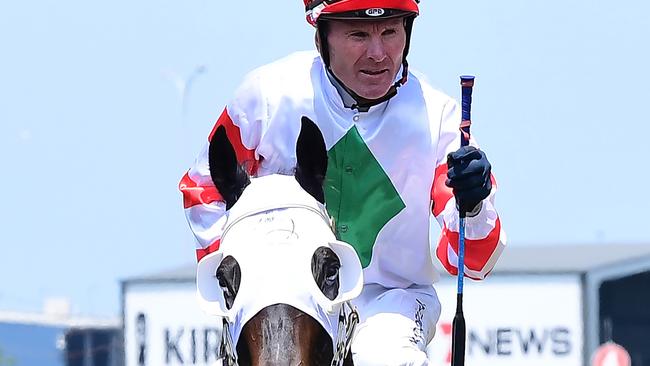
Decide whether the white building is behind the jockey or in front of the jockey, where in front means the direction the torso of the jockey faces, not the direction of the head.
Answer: behind

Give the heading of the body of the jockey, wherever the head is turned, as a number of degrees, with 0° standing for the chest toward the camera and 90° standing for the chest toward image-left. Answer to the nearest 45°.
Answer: approximately 0°
